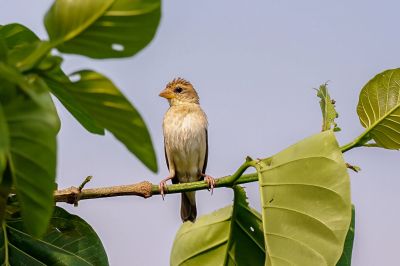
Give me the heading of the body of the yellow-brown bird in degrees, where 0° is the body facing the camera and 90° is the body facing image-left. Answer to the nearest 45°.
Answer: approximately 0°

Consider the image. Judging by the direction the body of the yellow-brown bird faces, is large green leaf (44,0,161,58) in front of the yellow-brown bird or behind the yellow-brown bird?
in front
